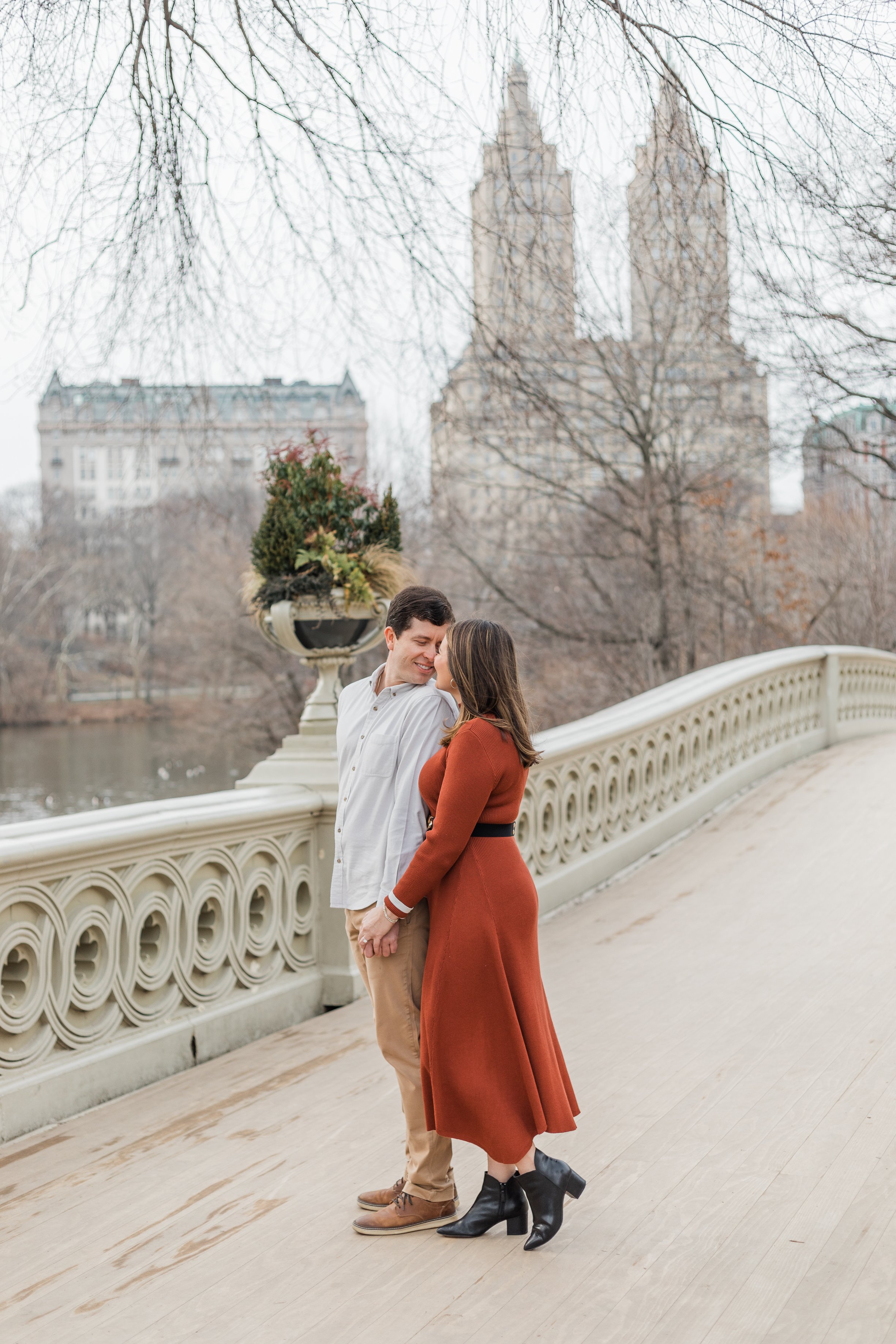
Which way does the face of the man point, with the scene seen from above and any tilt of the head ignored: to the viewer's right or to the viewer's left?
to the viewer's right

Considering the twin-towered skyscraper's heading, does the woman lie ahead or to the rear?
ahead

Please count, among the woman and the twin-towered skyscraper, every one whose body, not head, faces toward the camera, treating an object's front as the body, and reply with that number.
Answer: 1

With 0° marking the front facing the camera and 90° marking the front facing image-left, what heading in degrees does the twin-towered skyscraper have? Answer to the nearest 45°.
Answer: approximately 0°

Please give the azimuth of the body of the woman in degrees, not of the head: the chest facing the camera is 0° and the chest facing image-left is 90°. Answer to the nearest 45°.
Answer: approximately 90°

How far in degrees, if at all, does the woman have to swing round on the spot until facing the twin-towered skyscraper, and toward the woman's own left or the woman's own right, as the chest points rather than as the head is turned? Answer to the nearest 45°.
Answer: approximately 90° to the woman's own right

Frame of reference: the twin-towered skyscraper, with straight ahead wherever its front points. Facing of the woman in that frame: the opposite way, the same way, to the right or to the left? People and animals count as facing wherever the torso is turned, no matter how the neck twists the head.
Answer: to the right
